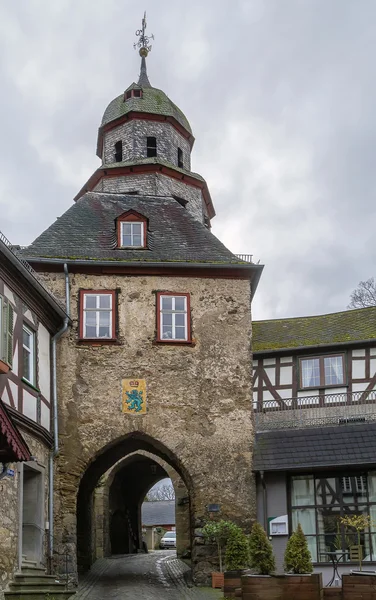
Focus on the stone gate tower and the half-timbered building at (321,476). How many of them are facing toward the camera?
2

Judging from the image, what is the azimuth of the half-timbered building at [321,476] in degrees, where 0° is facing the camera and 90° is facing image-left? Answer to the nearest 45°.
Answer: approximately 0°

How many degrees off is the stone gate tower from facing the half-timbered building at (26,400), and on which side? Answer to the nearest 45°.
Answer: approximately 45° to its right

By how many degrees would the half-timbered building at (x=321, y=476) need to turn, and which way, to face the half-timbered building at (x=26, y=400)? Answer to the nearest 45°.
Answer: approximately 45° to its right

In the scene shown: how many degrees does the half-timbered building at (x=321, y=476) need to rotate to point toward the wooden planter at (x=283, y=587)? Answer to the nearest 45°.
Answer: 0° — it already faces it

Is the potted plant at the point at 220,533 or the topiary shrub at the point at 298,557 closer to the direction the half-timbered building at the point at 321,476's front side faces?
the topiary shrub
